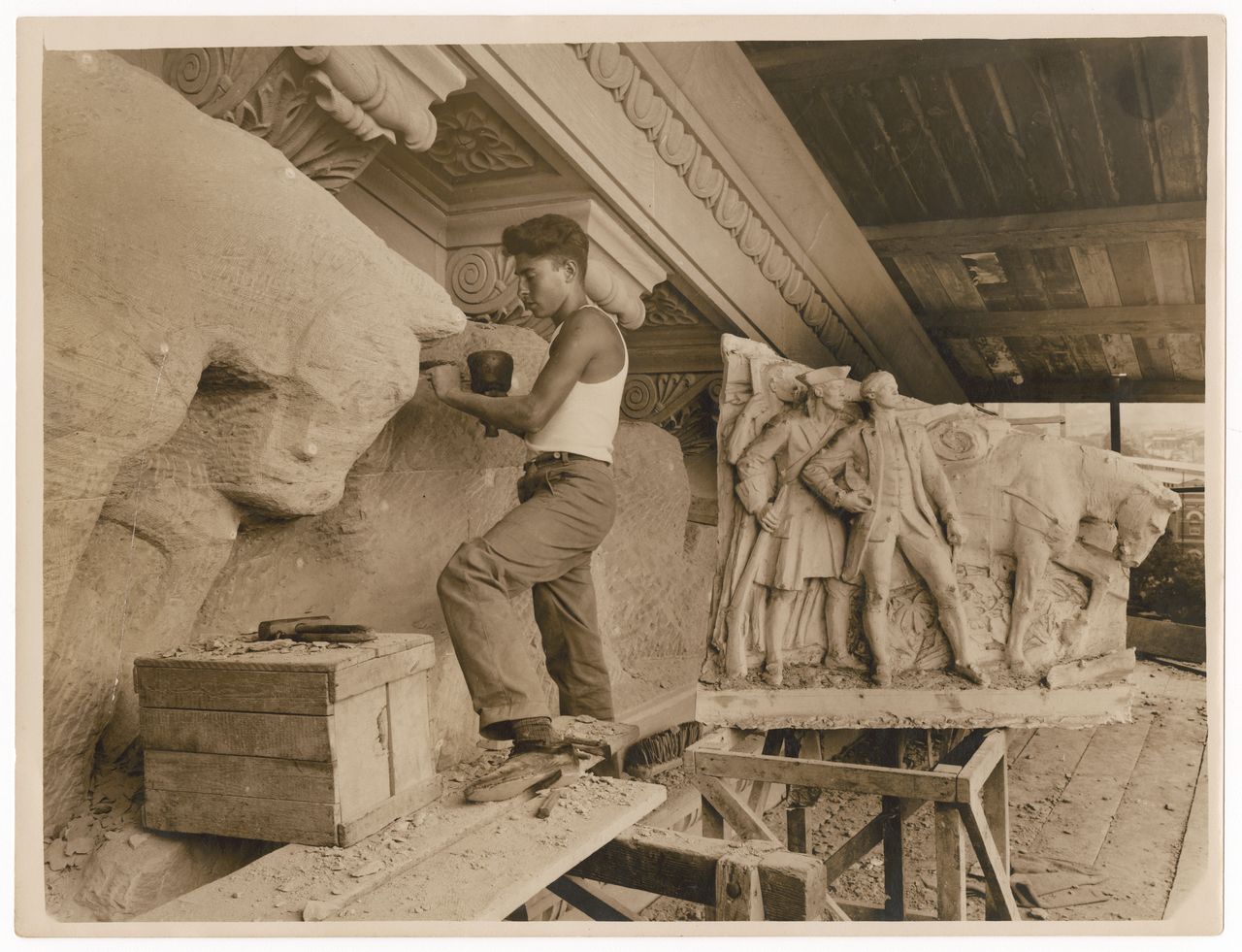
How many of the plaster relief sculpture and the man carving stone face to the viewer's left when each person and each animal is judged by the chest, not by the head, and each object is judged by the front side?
1

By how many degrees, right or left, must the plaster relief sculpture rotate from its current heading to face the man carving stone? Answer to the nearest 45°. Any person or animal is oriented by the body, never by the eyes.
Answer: approximately 45° to its right

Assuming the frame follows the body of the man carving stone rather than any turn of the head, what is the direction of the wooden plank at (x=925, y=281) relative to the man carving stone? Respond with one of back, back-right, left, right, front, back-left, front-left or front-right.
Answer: back-right

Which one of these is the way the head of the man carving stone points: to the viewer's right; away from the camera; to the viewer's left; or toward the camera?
to the viewer's left

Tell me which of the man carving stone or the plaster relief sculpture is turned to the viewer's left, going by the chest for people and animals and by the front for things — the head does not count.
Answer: the man carving stone

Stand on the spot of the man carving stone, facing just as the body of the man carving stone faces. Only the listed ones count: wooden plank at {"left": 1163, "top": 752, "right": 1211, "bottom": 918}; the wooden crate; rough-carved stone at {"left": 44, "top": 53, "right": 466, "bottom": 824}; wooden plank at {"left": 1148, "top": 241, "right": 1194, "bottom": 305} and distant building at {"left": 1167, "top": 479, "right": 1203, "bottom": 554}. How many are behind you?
3

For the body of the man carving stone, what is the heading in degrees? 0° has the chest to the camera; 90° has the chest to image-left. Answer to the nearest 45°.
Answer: approximately 90°

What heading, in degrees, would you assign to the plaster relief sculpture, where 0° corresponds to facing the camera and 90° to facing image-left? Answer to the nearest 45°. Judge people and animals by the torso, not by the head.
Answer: approximately 0°
